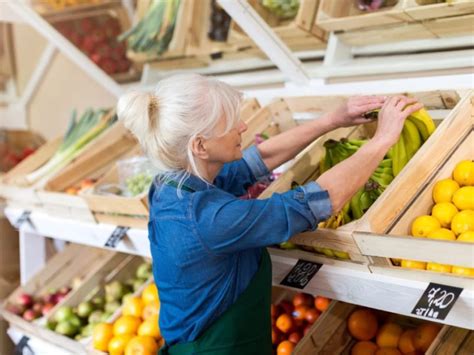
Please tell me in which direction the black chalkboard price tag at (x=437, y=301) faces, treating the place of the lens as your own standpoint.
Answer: facing the viewer and to the left of the viewer

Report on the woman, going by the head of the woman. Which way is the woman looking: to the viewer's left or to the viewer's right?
to the viewer's right

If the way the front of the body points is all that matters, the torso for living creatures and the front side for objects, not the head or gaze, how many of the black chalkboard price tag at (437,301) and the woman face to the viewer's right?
1

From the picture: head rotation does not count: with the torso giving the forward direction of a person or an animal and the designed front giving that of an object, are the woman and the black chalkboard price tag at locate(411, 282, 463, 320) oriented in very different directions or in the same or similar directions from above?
very different directions

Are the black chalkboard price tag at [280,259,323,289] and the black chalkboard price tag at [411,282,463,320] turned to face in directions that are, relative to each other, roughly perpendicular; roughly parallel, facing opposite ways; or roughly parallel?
roughly parallel

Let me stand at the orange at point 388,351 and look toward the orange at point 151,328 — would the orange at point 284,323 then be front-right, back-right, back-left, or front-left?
front-right

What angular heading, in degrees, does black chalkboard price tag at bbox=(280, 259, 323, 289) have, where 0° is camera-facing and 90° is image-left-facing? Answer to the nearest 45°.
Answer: approximately 45°

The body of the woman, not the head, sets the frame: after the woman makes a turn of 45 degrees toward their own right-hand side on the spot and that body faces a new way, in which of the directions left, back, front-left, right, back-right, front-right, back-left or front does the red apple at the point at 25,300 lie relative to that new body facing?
back

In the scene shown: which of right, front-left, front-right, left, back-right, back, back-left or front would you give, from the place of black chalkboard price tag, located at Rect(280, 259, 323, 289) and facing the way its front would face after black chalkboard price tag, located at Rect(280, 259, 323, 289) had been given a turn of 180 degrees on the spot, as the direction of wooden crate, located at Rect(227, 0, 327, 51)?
front-left

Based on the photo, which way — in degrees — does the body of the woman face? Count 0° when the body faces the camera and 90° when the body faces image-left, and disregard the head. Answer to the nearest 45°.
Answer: approximately 270°
